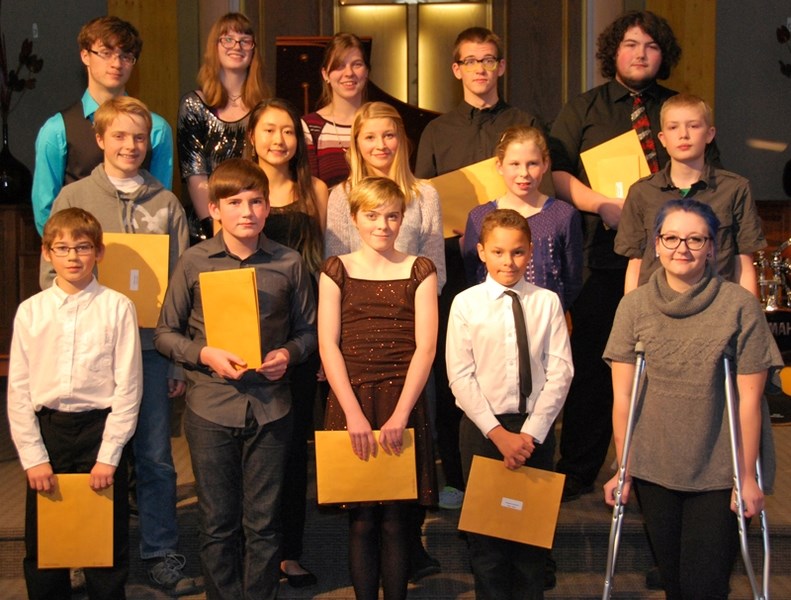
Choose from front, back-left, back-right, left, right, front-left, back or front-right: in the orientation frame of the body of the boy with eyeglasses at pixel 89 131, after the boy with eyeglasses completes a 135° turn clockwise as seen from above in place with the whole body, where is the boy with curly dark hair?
back

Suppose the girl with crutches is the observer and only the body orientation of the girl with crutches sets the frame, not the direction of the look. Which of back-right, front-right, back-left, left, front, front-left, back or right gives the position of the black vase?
back-right

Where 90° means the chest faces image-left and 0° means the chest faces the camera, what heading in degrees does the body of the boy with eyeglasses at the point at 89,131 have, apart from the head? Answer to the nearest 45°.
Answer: approximately 315°

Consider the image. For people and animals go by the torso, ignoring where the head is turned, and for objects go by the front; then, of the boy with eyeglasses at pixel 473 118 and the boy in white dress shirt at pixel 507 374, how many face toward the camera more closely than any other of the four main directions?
2

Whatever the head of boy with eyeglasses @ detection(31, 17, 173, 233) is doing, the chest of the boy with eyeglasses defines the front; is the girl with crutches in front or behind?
in front

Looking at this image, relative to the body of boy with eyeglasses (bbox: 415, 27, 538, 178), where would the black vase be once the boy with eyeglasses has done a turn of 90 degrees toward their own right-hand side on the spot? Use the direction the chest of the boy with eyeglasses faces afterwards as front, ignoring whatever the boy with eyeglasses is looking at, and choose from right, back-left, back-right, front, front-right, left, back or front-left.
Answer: front-right

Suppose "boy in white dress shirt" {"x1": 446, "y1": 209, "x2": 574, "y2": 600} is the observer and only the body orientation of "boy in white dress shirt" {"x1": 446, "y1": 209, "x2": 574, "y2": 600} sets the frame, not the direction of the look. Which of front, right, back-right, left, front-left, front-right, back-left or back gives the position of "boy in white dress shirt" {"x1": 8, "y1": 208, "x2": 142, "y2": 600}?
right

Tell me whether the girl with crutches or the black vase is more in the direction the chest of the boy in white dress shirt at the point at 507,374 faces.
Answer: the girl with crutches
